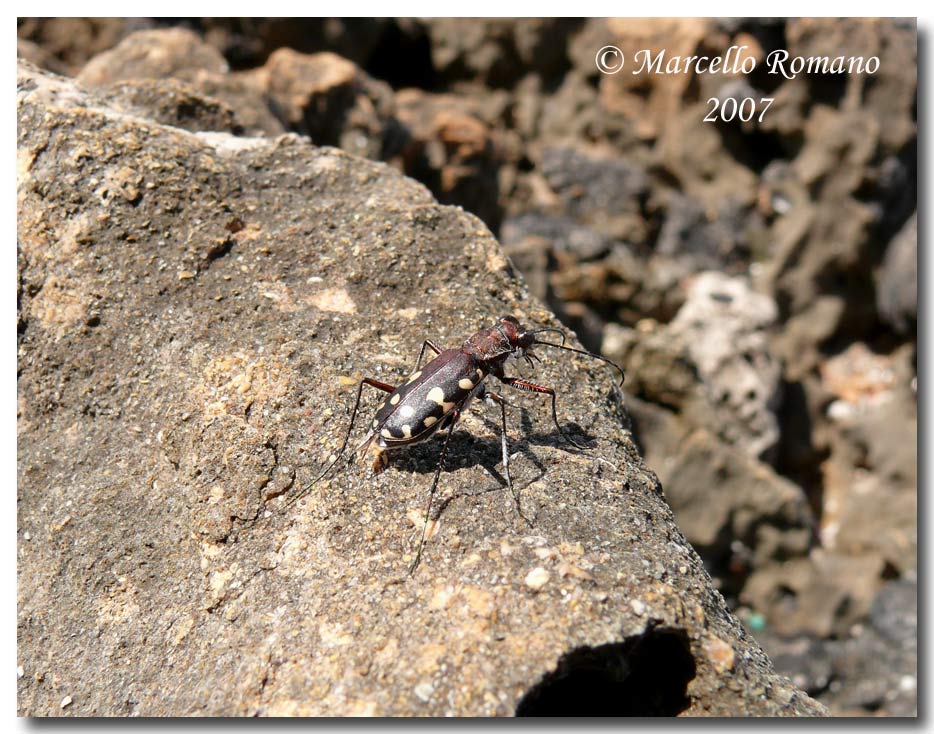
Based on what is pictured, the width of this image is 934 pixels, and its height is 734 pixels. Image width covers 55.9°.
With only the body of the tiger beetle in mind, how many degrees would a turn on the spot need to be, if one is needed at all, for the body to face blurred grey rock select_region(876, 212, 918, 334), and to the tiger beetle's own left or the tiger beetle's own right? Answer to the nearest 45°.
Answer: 0° — it already faces it

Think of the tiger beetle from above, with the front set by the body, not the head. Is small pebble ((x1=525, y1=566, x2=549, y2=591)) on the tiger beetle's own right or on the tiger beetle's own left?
on the tiger beetle's own right

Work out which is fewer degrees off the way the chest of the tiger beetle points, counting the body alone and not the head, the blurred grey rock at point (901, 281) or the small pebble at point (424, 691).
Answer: the blurred grey rock

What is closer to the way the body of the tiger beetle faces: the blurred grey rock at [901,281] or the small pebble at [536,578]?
the blurred grey rock

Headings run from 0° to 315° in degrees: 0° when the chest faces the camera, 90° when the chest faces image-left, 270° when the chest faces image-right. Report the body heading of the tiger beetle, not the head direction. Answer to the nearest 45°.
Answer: approximately 225°

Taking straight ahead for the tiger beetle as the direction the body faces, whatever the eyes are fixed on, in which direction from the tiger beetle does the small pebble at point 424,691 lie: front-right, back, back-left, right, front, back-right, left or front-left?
back-right
